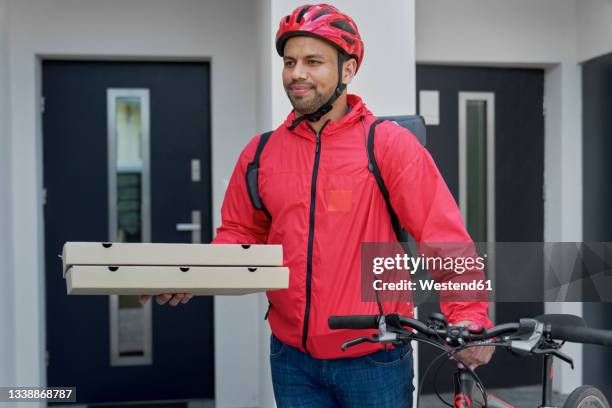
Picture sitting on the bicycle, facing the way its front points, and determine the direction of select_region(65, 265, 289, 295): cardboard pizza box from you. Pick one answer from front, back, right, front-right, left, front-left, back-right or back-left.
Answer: front-right

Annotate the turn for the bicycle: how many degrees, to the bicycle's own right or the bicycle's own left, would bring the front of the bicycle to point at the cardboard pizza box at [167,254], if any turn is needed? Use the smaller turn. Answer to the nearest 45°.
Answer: approximately 45° to the bicycle's own right
